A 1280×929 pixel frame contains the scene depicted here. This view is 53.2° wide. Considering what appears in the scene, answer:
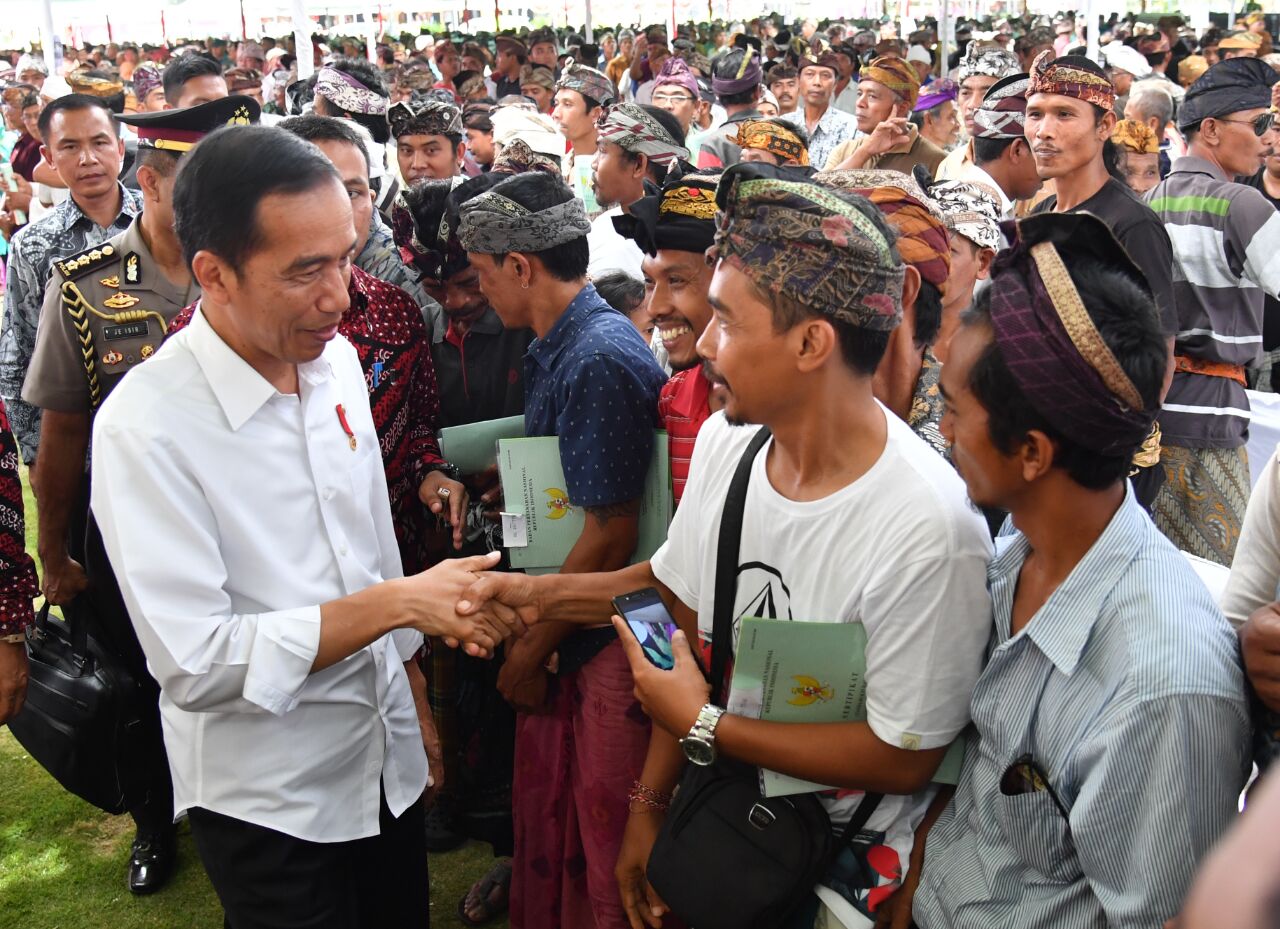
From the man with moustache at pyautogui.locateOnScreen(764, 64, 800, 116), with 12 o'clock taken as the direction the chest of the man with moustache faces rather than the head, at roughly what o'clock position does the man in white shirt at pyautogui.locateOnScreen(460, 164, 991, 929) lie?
The man in white shirt is roughly at 12 o'clock from the man with moustache.

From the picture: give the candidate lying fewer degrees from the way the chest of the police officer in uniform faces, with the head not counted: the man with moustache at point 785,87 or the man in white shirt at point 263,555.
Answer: the man in white shirt

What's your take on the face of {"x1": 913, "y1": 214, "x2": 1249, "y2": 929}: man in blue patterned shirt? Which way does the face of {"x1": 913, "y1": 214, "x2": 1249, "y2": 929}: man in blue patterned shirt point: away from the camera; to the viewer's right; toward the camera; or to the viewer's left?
to the viewer's left

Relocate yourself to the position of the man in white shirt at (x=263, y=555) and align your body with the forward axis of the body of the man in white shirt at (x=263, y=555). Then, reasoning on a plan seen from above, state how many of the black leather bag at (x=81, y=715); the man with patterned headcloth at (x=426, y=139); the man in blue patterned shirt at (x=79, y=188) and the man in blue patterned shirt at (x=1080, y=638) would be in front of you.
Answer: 1

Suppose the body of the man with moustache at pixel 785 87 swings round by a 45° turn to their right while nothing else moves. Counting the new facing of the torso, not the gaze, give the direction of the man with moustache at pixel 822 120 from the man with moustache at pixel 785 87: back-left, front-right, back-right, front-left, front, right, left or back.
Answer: front-left

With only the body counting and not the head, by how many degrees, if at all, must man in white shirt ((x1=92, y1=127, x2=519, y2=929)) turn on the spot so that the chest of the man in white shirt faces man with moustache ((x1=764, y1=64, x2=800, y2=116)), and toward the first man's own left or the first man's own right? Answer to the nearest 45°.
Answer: approximately 90° to the first man's own left

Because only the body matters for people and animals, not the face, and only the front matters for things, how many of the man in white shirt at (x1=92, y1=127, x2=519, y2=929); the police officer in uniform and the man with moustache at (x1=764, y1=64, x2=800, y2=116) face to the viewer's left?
0

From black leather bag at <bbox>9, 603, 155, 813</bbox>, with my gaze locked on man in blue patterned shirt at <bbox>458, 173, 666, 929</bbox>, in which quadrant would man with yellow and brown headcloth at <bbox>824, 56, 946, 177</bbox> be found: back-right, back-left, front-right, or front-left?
front-left

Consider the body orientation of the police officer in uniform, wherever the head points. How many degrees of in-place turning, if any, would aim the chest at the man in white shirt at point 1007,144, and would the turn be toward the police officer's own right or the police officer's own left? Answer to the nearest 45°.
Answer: approximately 45° to the police officer's own left
